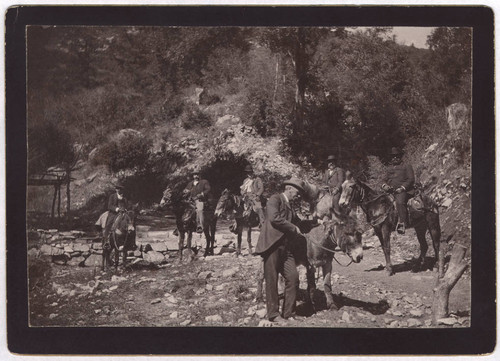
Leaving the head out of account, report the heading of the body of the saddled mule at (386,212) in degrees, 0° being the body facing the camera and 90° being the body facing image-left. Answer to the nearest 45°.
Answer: approximately 90°

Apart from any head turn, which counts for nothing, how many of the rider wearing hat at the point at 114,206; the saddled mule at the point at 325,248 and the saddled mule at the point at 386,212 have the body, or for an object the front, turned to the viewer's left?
1

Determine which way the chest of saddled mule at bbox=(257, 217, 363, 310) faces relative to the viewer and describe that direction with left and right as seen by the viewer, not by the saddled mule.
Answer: facing the viewer and to the right of the viewer

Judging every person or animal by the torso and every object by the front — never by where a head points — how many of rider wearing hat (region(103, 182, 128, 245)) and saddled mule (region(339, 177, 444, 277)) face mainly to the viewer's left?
1
